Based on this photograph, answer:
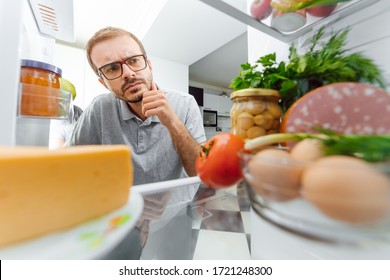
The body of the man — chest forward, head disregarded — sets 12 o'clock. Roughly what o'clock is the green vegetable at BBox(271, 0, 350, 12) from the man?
The green vegetable is roughly at 11 o'clock from the man.

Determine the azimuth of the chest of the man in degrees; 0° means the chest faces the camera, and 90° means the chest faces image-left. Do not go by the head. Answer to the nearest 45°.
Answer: approximately 0°

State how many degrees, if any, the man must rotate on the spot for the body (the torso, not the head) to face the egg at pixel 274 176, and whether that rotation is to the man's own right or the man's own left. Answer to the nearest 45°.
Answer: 0° — they already face it

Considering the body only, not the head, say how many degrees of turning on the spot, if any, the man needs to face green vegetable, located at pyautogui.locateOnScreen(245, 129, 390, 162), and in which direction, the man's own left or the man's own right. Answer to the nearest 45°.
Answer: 0° — they already face it

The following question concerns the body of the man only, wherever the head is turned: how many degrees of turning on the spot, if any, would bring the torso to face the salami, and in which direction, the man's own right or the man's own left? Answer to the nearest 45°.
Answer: approximately 45° to the man's own left

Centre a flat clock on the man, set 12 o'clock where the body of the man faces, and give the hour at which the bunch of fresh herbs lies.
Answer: The bunch of fresh herbs is roughly at 11 o'clock from the man.

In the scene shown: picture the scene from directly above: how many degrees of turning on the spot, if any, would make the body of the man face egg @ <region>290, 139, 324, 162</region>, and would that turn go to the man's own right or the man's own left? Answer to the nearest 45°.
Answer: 0° — they already face it
